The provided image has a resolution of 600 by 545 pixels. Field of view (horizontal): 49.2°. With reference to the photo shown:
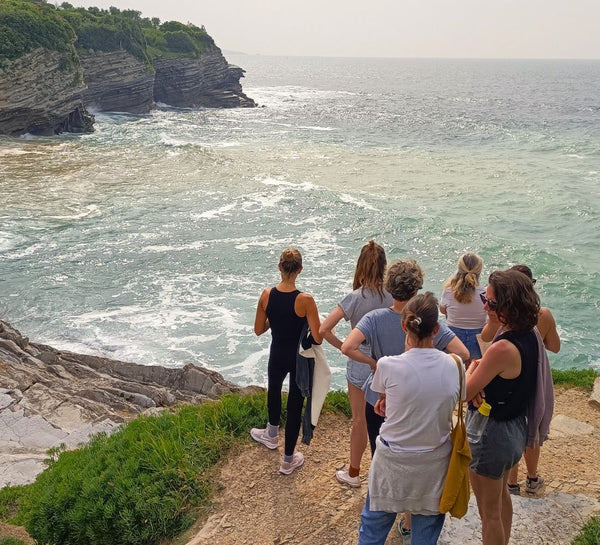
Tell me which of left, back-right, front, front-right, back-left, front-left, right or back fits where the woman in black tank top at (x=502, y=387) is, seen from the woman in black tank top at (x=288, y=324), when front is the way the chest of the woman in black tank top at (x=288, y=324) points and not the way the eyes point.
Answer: back-right

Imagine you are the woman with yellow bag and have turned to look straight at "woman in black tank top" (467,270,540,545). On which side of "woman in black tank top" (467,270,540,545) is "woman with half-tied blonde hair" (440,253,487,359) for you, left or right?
left

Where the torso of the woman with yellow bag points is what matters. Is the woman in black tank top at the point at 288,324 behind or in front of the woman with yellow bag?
in front

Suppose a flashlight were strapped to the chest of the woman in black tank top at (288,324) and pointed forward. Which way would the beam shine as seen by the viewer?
away from the camera

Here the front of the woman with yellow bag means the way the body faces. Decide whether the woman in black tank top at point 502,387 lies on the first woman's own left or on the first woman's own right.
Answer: on the first woman's own right

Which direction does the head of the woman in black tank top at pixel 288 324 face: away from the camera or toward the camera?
away from the camera

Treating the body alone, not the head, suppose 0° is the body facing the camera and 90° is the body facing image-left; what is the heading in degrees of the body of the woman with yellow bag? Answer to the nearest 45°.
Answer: approximately 180°

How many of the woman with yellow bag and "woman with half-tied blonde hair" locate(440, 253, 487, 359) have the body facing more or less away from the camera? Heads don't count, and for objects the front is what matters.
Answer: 2

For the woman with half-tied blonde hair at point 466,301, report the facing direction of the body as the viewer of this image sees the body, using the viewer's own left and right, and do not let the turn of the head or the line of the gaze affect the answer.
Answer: facing away from the viewer

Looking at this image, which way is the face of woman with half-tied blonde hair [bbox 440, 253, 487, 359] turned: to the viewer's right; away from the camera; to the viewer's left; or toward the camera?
away from the camera

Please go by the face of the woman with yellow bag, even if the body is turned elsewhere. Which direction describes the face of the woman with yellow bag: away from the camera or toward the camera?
away from the camera
